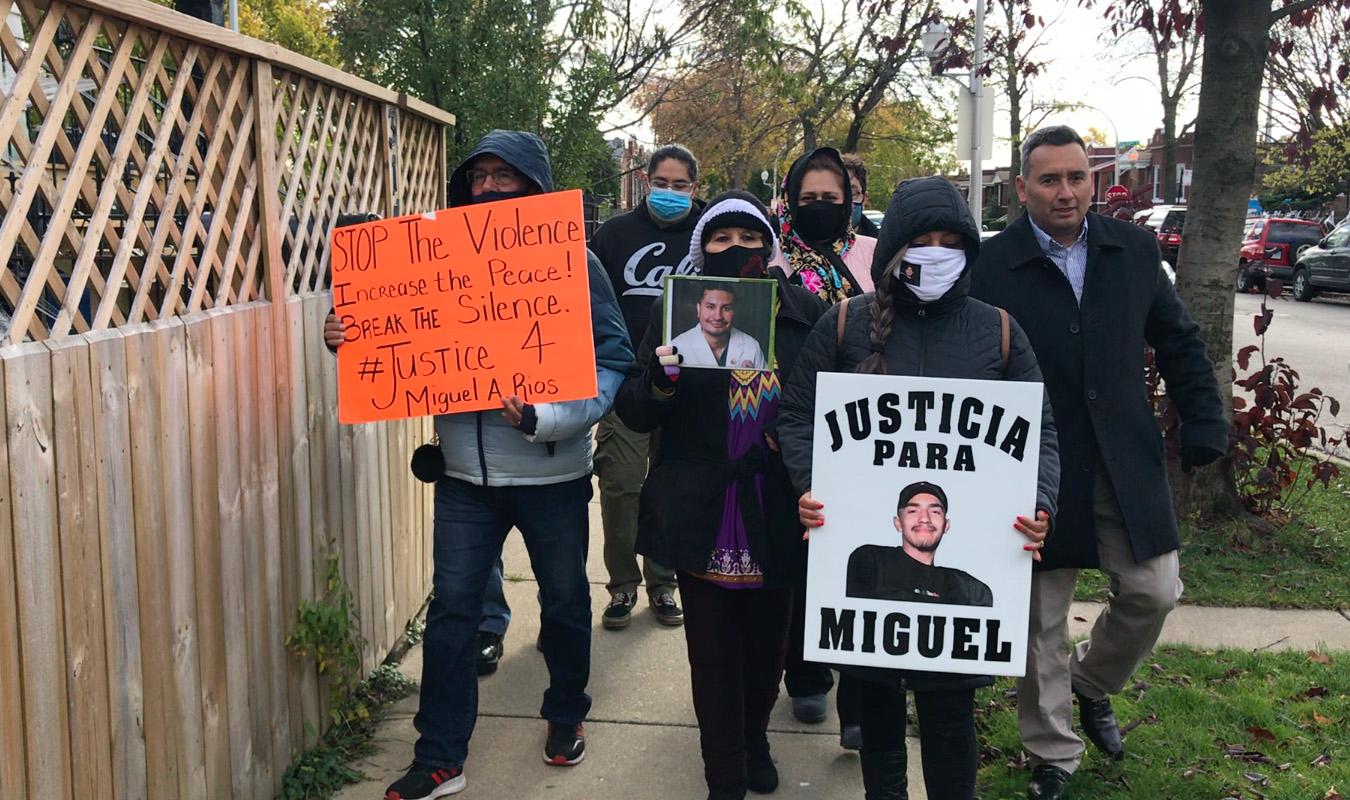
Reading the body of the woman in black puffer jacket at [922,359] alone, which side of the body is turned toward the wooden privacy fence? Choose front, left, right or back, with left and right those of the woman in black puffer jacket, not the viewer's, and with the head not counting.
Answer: right

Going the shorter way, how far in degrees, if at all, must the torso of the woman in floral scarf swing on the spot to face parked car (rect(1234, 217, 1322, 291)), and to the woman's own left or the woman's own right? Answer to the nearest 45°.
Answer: approximately 180°

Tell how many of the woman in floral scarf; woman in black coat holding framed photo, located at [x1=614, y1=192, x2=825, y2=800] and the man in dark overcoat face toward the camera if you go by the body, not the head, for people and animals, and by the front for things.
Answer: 3

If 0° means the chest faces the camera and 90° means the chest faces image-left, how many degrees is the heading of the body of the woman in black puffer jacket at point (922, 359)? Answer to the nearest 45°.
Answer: approximately 0°

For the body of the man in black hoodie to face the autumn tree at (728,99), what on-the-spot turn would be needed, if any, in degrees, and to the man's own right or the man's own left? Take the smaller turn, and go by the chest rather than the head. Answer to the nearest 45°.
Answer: approximately 180°

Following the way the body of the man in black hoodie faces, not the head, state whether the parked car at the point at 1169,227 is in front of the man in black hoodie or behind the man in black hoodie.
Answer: behind

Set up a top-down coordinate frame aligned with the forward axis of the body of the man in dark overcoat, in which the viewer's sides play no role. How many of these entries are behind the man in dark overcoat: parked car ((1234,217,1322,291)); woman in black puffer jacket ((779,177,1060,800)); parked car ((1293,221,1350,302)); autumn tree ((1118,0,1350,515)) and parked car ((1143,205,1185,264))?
4

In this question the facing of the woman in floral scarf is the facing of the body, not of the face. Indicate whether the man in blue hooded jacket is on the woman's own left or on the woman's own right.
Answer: on the woman's own right
